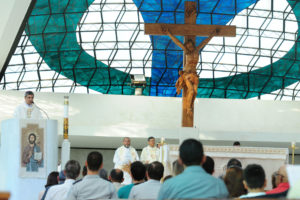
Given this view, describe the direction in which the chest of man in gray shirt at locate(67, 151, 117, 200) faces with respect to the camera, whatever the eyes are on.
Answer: away from the camera

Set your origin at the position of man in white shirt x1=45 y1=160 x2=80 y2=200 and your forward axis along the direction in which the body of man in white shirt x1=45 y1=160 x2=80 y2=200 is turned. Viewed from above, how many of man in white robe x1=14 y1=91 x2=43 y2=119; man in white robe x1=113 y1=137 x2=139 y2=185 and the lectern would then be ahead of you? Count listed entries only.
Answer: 3

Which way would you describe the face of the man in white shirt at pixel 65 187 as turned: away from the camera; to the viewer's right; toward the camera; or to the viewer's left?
away from the camera

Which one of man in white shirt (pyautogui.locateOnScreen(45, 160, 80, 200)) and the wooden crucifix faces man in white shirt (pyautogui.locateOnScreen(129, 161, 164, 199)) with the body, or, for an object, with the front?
the wooden crucifix

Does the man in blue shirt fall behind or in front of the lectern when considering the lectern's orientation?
in front

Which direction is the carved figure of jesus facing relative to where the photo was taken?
toward the camera

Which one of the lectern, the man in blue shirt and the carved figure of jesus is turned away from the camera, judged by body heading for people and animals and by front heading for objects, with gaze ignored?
the man in blue shirt

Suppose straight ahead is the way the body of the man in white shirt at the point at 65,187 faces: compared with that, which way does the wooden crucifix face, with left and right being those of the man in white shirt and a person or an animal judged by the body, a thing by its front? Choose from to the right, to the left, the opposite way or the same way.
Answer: the opposite way

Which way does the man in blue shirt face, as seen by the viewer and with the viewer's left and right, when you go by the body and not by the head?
facing away from the viewer

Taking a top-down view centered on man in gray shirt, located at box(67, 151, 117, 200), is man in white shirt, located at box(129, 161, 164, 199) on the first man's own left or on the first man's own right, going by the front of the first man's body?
on the first man's own right

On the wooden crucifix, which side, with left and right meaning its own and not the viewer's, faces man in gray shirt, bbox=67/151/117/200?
front

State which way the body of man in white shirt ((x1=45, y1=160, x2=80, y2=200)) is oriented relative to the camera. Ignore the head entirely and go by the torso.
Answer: away from the camera

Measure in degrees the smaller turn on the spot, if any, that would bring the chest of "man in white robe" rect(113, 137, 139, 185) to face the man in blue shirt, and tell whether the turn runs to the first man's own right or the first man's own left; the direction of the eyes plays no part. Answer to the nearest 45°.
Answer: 0° — they already face them

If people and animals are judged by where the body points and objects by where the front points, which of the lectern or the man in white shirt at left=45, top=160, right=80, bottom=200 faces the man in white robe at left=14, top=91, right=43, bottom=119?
the man in white shirt

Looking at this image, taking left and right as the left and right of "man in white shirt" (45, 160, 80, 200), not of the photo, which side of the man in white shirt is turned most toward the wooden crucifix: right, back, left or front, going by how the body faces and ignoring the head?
front

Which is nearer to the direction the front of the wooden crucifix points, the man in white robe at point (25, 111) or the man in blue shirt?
the man in blue shirt

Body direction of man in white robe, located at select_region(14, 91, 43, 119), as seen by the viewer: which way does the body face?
toward the camera

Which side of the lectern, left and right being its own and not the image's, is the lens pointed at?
front

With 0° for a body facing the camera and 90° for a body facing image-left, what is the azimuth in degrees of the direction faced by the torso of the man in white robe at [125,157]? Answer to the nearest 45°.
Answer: approximately 0°

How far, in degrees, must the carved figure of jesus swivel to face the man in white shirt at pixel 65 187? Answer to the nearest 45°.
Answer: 0° — it already faces them

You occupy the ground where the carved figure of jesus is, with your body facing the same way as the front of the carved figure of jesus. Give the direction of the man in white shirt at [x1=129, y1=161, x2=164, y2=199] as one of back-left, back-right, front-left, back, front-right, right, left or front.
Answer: front

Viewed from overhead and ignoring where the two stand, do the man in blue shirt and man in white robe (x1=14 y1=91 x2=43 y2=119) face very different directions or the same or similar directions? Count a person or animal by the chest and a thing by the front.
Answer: very different directions

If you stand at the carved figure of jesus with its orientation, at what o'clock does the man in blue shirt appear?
The man in blue shirt is roughly at 12 o'clock from the carved figure of jesus.
